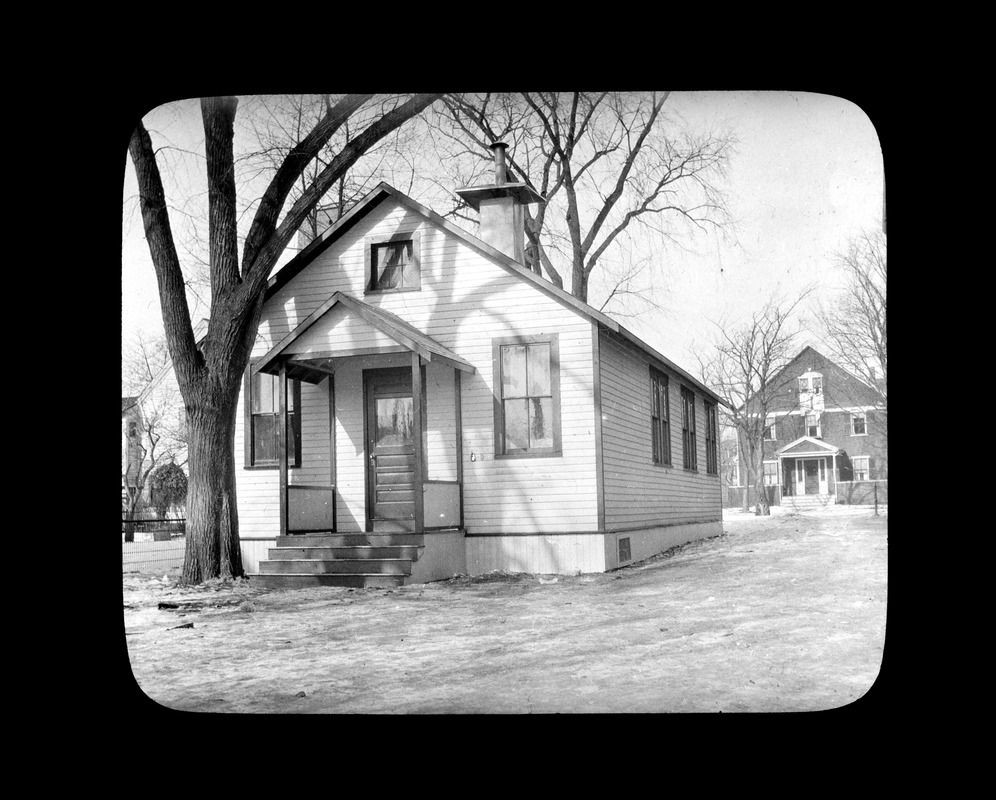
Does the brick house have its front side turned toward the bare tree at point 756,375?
no

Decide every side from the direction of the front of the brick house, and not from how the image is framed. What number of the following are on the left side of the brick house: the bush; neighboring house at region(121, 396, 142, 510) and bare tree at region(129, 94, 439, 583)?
0

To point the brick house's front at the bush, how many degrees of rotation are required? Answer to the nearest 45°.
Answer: approximately 90° to its right

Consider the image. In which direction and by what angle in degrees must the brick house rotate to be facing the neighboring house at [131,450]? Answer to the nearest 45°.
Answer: approximately 90° to its right

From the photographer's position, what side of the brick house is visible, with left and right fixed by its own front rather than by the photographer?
front
